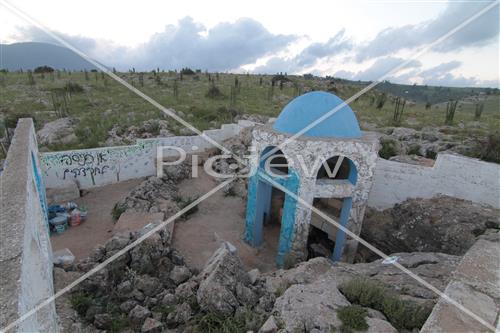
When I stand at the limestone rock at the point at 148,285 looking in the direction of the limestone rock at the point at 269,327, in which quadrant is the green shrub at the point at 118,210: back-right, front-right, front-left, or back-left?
back-left
